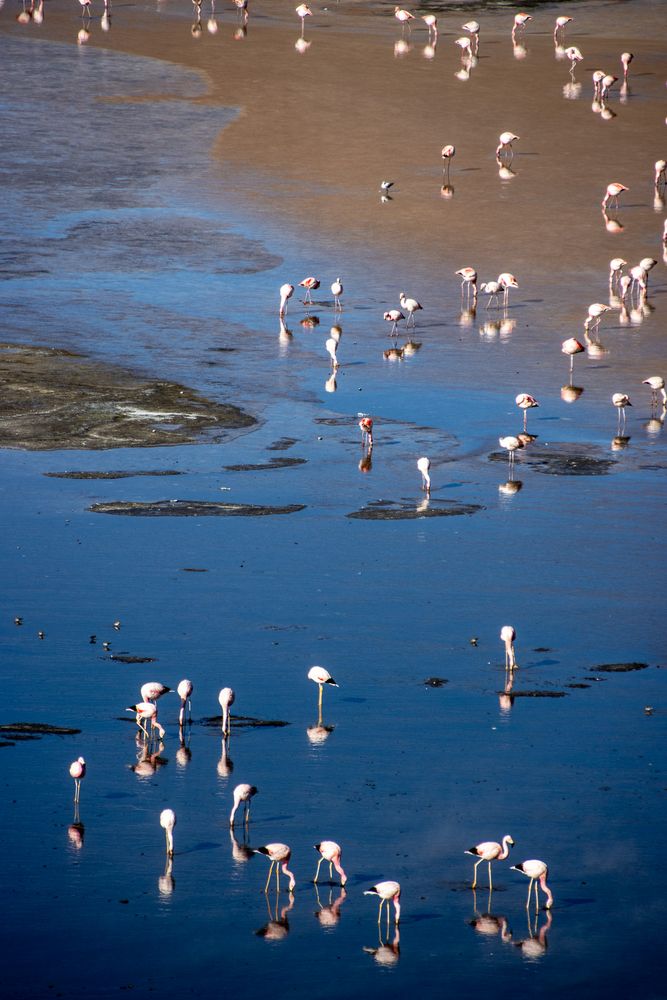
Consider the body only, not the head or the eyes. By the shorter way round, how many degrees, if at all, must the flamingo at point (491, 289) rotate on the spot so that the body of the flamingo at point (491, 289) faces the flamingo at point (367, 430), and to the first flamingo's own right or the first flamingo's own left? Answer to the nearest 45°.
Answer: approximately 90° to the first flamingo's own left

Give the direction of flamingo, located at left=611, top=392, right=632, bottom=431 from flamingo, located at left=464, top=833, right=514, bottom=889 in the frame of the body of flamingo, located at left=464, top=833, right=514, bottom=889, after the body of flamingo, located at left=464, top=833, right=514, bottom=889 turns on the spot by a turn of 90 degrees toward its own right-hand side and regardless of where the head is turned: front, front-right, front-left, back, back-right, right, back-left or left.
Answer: back

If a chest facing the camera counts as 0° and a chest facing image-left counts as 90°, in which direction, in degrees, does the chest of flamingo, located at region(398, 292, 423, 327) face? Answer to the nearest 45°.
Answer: approximately 90°

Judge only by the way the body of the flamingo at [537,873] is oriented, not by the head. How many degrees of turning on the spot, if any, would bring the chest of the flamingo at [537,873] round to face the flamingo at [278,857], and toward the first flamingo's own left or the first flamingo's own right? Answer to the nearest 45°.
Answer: approximately 180°

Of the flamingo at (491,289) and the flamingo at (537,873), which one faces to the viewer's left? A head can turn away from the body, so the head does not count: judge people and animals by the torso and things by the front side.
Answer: the flamingo at (491,289)

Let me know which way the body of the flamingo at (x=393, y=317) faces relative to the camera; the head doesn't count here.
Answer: to the viewer's left

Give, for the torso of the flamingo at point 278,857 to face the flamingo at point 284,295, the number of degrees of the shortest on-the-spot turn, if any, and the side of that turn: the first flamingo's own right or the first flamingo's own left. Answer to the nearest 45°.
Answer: approximately 90° to the first flamingo's own left

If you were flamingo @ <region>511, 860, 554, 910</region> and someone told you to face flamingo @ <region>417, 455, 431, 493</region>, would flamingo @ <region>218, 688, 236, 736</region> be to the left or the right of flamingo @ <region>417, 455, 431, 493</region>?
left

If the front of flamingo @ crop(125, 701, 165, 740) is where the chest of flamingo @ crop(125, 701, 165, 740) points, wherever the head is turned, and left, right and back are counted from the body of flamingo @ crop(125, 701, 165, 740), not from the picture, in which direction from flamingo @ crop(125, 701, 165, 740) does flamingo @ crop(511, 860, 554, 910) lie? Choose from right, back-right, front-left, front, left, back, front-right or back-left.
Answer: front-right
